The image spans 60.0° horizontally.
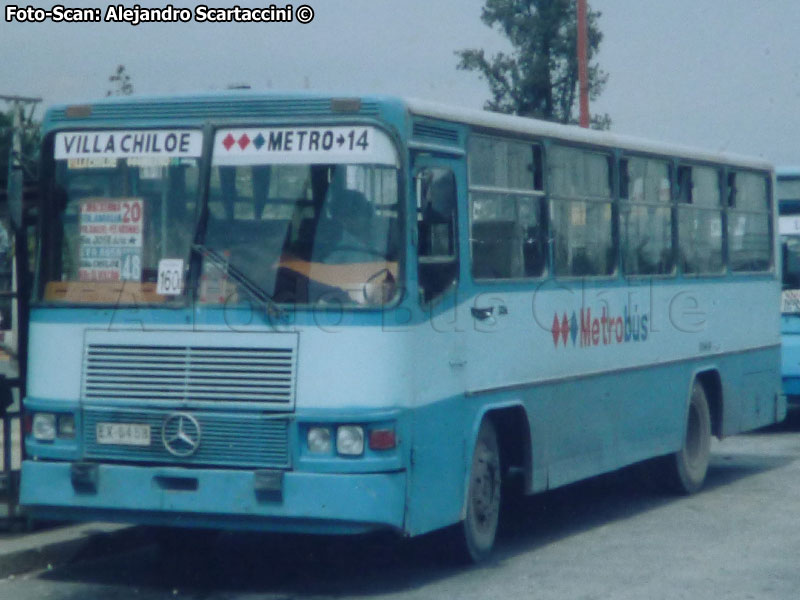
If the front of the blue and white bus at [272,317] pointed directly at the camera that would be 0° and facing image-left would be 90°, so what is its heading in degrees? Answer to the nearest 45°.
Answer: approximately 45°

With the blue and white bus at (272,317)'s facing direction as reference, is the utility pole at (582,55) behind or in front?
behind

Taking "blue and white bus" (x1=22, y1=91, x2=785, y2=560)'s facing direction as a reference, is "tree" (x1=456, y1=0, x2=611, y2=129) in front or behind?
behind

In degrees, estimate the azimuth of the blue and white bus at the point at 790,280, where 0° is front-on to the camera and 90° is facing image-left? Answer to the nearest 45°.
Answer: approximately 45°
